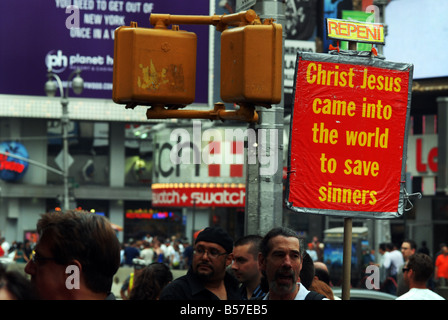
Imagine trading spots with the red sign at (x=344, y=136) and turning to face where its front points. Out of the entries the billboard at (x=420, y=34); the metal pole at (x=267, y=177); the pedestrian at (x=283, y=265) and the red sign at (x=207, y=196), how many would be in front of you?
1

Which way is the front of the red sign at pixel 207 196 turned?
toward the camera

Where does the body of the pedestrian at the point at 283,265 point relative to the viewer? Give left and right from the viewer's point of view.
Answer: facing the viewer

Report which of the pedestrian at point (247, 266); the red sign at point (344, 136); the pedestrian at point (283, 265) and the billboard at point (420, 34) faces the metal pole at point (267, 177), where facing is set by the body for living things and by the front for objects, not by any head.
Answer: the billboard

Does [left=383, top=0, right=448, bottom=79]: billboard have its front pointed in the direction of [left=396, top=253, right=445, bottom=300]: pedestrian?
yes

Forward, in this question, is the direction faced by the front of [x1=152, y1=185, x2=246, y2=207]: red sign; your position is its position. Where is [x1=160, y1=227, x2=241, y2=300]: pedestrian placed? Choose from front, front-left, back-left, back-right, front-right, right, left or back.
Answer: front

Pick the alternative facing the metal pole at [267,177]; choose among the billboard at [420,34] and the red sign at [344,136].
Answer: the billboard

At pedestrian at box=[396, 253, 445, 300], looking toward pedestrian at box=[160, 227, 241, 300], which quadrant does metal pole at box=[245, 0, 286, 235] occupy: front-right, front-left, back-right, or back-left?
front-right

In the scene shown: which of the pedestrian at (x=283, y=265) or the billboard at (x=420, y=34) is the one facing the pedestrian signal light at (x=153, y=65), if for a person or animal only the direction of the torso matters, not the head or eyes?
the billboard

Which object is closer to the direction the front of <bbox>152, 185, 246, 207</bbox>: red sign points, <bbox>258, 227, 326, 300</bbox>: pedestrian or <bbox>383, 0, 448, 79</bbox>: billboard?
the pedestrian

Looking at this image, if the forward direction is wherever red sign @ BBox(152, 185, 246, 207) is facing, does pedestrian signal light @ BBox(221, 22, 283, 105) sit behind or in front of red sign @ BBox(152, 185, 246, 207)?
in front

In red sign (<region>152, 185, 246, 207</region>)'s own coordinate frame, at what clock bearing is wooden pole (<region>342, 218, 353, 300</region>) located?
The wooden pole is roughly at 12 o'clock from the red sign.

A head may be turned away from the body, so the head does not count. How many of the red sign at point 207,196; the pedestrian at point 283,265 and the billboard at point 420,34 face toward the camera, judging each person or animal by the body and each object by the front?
3
